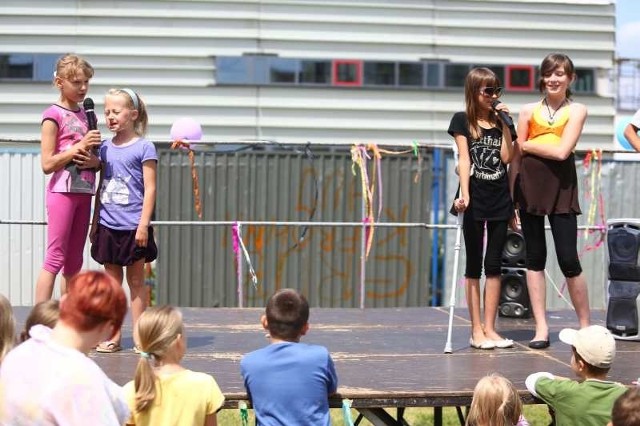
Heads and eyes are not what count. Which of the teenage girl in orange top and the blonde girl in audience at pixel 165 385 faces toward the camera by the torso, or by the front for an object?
the teenage girl in orange top

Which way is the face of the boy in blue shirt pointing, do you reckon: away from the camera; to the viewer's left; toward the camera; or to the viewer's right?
away from the camera

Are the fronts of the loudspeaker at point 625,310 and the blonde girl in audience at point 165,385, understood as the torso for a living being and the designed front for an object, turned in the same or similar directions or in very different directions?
very different directions

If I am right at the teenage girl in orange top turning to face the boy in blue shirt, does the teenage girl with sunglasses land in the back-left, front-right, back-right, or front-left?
front-right

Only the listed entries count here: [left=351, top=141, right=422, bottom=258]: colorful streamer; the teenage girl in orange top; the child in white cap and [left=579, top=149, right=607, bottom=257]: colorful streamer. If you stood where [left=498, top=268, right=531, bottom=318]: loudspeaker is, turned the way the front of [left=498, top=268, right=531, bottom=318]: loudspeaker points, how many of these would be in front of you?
2

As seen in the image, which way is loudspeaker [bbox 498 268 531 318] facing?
toward the camera

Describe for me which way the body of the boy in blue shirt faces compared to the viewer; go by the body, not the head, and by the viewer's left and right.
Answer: facing away from the viewer

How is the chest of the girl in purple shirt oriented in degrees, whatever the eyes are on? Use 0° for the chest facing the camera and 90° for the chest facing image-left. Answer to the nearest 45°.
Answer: approximately 45°

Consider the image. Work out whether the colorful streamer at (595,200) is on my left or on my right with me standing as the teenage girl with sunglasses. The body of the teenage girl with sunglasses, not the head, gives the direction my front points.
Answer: on my left

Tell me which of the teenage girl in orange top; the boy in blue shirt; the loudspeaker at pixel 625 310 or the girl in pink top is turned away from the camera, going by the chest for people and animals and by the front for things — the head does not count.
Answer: the boy in blue shirt

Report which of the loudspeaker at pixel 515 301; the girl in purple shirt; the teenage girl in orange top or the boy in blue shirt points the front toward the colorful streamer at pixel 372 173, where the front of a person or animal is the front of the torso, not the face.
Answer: the boy in blue shirt

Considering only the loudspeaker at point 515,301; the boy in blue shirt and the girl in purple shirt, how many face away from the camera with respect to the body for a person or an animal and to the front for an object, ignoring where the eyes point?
1

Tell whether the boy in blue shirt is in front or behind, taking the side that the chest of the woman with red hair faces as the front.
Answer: in front

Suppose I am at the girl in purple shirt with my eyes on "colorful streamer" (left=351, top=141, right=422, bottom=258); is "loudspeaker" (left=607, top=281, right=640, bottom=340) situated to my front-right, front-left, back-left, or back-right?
front-right

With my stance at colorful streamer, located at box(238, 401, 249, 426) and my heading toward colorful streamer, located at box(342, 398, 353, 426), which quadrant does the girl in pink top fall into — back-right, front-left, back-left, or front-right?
back-left

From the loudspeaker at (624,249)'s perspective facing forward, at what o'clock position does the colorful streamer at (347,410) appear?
The colorful streamer is roughly at 1 o'clock from the loudspeaker.

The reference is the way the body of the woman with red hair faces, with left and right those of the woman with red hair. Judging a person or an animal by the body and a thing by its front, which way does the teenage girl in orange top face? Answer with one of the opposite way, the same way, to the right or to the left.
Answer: the opposite way

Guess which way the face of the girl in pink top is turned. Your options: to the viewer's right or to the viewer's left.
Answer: to the viewer's right

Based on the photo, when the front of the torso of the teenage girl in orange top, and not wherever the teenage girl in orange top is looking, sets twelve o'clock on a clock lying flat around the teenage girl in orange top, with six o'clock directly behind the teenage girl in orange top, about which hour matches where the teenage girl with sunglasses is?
The teenage girl with sunglasses is roughly at 2 o'clock from the teenage girl in orange top.

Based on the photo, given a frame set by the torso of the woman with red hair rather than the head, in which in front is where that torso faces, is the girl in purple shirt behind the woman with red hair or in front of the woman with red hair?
in front

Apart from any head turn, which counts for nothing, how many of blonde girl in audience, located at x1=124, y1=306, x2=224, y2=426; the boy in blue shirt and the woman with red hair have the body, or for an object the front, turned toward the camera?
0
